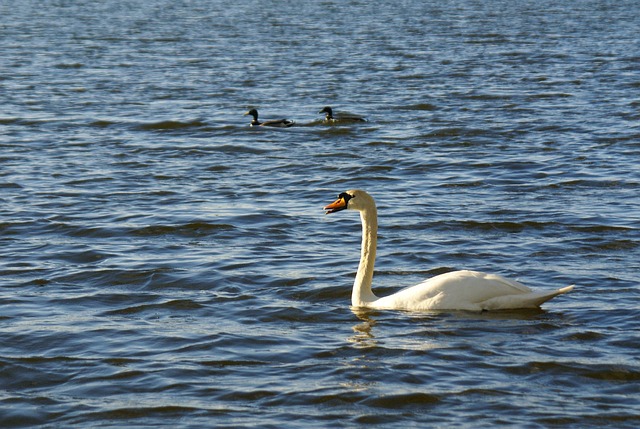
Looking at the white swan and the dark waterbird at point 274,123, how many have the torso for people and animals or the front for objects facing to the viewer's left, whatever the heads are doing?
2

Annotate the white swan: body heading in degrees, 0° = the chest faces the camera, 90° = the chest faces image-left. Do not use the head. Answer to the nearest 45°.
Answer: approximately 90°

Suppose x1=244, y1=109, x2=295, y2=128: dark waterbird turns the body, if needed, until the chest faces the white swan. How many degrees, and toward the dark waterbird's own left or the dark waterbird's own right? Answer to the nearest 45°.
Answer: approximately 90° to the dark waterbird's own left

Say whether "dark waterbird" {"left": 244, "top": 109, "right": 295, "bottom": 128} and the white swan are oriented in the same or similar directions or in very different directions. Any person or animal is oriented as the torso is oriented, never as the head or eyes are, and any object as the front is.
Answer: same or similar directions

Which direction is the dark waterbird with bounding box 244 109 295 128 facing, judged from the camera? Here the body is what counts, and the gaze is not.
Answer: to the viewer's left

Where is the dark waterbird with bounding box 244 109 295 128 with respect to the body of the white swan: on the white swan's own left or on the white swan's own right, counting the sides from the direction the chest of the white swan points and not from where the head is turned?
on the white swan's own right
